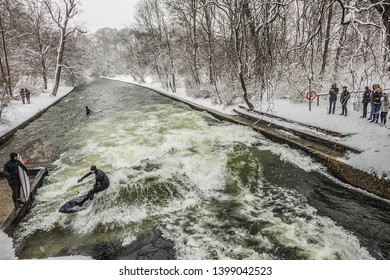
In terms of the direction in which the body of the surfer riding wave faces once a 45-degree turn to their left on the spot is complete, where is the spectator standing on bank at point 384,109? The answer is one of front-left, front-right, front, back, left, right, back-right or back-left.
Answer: back-left

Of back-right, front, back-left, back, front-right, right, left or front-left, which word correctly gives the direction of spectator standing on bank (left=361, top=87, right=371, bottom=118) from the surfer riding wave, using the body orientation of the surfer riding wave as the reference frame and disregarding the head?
back

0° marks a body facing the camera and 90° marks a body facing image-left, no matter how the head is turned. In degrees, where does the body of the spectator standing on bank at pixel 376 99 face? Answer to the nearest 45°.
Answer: approximately 45°

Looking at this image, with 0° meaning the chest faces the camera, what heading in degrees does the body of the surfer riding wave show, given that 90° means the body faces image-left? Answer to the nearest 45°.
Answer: approximately 90°

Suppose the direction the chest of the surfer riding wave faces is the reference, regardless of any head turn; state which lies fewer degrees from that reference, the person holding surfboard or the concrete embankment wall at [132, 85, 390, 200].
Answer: the person holding surfboard

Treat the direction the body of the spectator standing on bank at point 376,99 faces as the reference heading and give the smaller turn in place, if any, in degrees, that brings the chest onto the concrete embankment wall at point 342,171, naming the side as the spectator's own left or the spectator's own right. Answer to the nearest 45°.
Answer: approximately 45° to the spectator's own left

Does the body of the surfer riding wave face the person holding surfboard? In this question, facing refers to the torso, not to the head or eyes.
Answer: yes
